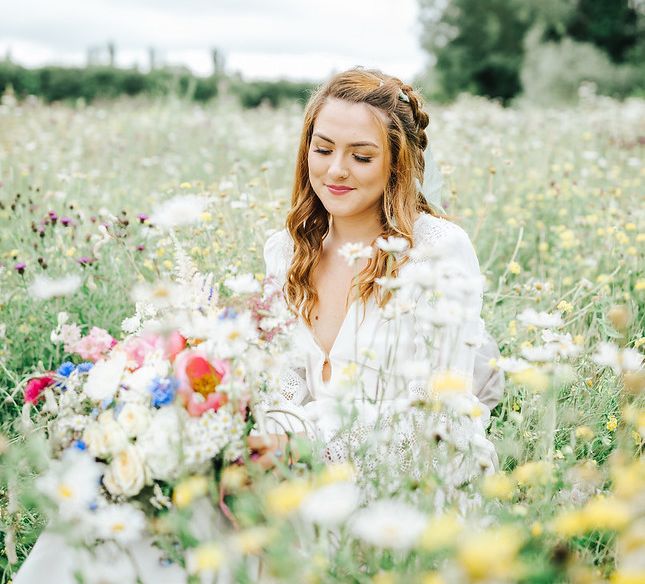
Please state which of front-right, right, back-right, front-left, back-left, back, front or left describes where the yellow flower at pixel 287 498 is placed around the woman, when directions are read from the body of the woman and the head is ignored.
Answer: front-left

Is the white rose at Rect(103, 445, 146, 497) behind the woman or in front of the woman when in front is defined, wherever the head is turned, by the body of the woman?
in front

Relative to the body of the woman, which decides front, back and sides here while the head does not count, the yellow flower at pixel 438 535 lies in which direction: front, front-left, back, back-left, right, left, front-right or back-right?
front-left

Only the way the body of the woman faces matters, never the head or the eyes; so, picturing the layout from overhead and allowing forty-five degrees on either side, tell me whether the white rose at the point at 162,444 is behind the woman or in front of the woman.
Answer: in front

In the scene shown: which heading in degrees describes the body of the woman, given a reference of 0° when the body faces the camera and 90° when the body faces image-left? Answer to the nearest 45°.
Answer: approximately 45°

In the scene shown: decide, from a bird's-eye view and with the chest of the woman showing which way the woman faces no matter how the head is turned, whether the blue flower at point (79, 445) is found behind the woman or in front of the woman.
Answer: in front

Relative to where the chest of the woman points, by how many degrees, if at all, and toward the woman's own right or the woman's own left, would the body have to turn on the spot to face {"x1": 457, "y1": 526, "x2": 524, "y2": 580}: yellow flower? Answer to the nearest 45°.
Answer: approximately 45° to the woman's own left

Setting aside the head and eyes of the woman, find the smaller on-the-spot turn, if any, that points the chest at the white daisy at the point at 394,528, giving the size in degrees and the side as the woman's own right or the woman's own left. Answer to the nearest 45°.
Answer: approximately 45° to the woman's own left

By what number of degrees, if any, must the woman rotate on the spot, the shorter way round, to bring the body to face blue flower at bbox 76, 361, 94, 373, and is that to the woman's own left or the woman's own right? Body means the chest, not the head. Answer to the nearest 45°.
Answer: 0° — they already face it

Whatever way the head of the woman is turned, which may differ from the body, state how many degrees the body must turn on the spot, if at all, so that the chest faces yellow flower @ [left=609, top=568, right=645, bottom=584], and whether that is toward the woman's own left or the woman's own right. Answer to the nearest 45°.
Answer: approximately 45° to the woman's own left
